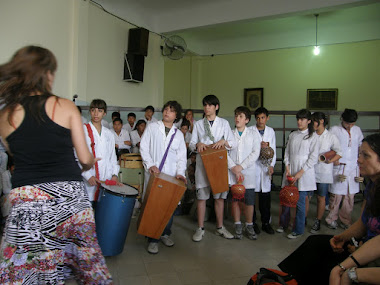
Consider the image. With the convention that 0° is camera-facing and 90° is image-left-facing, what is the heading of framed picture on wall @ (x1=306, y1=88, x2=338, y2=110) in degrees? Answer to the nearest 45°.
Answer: approximately 0°

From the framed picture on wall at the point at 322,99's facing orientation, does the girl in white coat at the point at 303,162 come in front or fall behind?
in front

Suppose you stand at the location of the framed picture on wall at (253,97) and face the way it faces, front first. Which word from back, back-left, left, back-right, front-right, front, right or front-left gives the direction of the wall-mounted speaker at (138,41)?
front-right

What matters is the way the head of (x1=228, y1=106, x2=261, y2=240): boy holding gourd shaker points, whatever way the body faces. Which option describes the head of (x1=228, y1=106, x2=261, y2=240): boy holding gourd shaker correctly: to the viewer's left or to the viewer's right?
to the viewer's left

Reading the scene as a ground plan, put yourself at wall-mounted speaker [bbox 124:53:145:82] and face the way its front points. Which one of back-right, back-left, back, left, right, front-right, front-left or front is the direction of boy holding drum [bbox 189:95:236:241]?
front-right

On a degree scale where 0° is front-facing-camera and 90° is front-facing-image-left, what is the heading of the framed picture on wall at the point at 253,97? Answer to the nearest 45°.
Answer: approximately 0°

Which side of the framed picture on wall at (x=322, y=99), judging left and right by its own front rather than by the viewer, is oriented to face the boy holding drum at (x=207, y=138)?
front

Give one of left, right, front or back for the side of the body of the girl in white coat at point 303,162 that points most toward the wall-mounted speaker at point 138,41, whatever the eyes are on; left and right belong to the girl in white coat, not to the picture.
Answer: right

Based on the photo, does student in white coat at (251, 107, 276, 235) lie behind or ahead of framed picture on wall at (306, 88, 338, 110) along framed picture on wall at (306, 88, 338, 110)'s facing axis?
ahead
